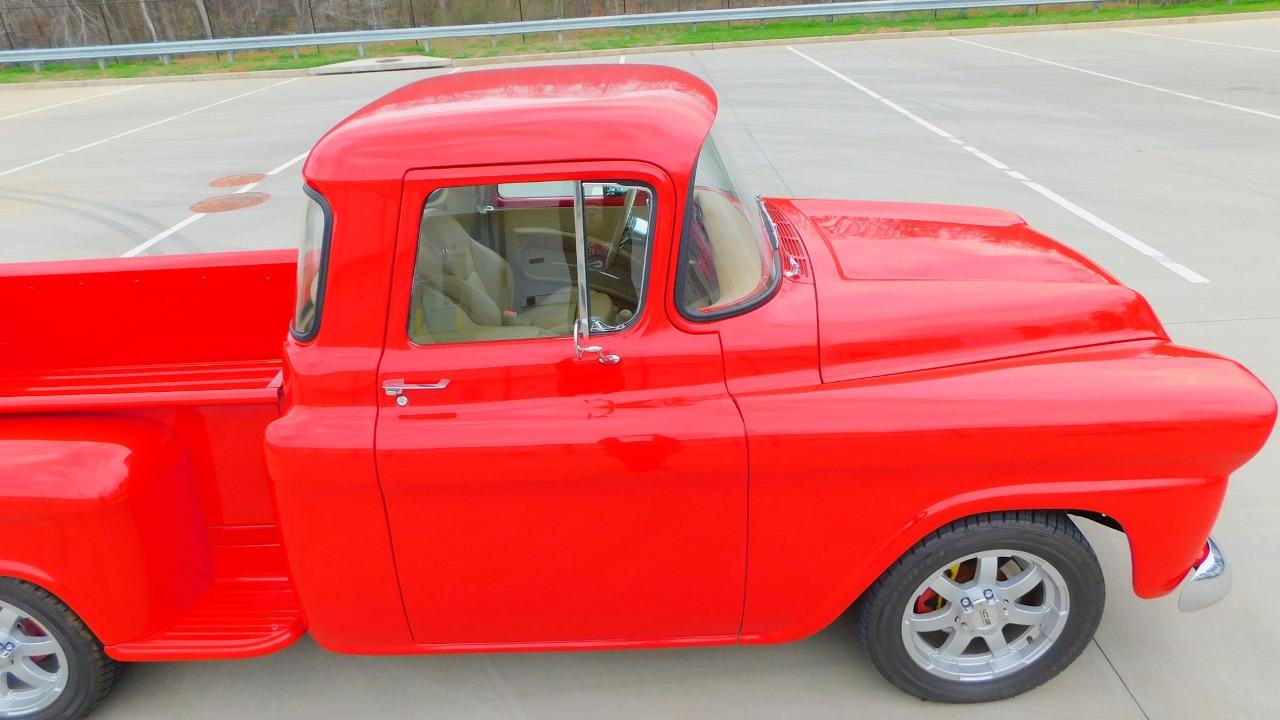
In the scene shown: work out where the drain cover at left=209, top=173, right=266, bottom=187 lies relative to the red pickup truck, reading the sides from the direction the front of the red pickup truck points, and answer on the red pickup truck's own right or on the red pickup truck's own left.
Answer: on the red pickup truck's own left

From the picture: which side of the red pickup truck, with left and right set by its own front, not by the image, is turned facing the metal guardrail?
left

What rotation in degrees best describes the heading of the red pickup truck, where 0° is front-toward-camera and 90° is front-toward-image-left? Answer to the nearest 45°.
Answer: approximately 270°

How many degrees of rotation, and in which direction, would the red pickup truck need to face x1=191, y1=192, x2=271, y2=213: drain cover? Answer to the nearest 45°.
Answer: approximately 135° to its left

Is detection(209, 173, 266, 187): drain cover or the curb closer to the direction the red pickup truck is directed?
the curb

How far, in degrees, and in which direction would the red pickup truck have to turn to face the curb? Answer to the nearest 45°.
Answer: approximately 90° to its left
